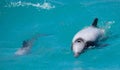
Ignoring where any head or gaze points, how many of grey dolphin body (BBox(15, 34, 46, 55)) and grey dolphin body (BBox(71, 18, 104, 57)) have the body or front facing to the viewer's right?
0

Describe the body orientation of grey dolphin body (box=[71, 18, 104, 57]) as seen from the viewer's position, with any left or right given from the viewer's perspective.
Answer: facing the viewer and to the left of the viewer

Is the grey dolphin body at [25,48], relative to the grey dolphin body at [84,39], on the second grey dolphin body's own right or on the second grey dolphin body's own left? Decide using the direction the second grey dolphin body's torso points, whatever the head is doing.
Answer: on the second grey dolphin body's own right
